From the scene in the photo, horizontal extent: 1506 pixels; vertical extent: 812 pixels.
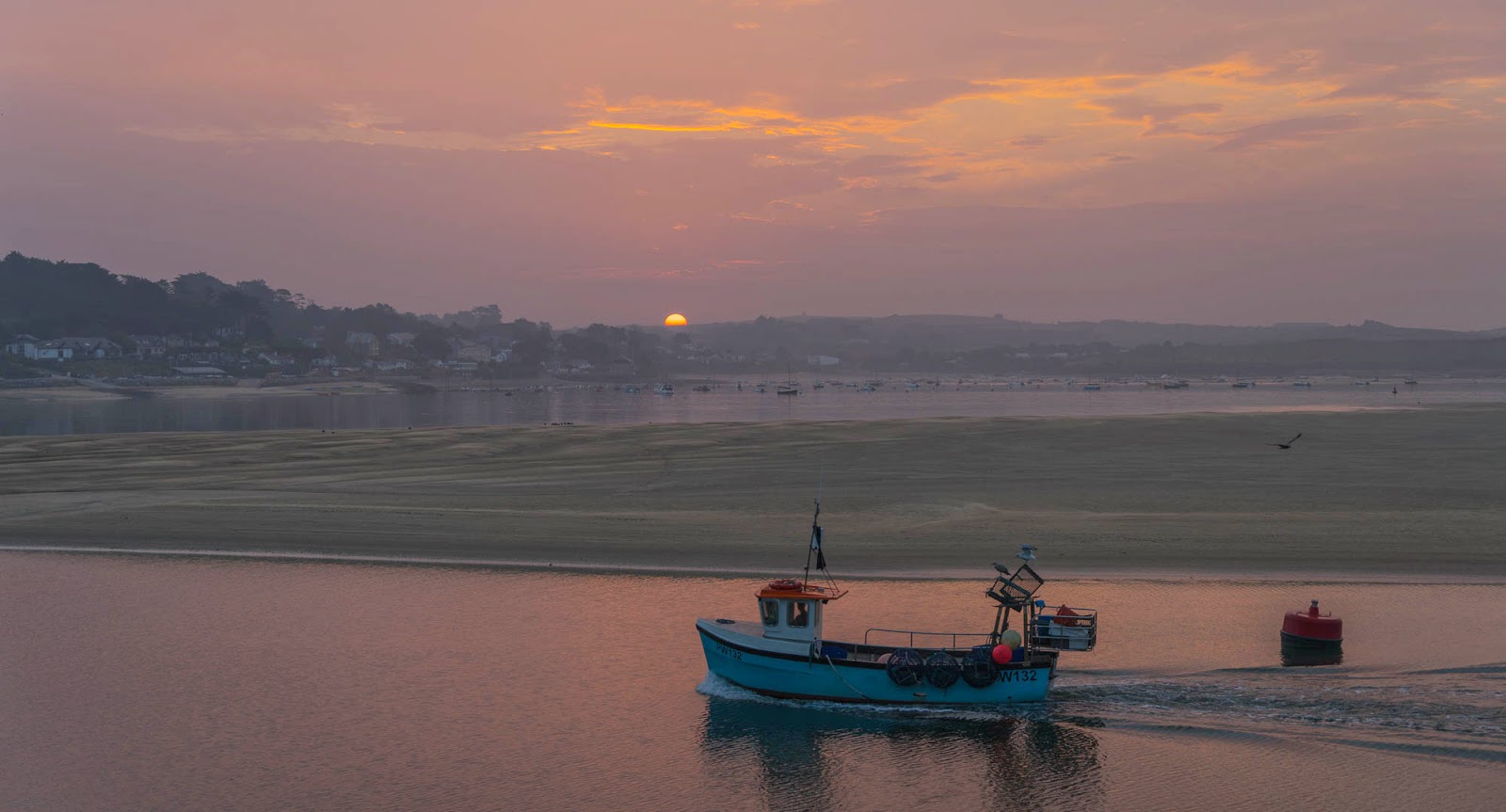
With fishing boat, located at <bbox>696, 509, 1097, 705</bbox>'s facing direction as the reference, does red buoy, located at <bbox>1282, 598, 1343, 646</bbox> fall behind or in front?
behind

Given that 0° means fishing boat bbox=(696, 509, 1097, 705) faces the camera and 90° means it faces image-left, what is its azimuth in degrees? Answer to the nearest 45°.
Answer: approximately 90°
